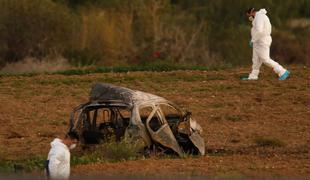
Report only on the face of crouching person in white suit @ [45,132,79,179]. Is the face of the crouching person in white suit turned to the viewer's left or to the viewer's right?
to the viewer's right

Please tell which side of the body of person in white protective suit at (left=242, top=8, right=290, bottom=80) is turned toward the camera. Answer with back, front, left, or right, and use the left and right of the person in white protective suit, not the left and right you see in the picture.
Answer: left

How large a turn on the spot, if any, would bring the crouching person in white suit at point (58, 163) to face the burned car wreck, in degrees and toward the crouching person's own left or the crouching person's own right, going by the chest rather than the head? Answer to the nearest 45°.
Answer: approximately 45° to the crouching person's own left

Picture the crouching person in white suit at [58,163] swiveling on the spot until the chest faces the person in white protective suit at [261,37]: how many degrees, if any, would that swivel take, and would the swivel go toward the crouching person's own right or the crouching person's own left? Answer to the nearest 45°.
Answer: approximately 45° to the crouching person's own left

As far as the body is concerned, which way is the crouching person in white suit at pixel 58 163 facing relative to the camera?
to the viewer's right

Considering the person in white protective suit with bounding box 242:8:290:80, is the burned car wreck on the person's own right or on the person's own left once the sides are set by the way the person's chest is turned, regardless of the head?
on the person's own left
